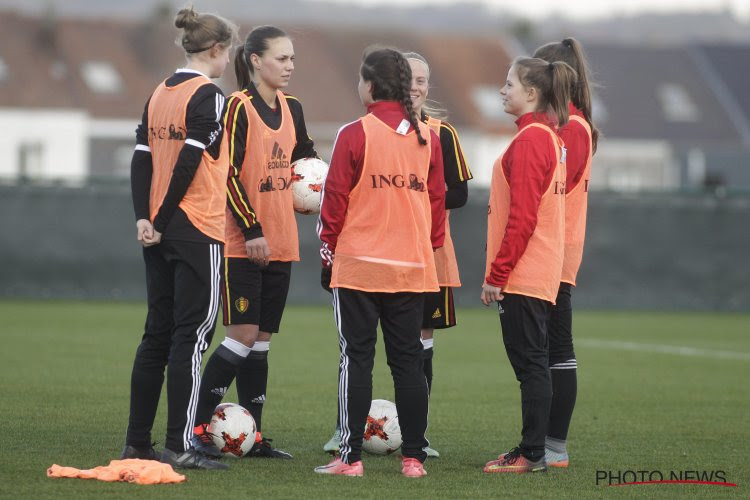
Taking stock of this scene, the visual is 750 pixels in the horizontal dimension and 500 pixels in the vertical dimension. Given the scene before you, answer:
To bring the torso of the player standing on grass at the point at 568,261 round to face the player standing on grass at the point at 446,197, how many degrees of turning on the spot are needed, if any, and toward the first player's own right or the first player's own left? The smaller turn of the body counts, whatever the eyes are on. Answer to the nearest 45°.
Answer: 0° — they already face them

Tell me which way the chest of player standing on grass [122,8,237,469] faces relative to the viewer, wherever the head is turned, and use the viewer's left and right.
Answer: facing away from the viewer and to the right of the viewer

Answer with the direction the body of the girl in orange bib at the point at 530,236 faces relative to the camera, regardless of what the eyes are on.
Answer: to the viewer's left

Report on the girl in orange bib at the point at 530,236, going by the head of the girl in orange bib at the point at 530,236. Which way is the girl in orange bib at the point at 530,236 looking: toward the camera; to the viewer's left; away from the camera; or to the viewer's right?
to the viewer's left

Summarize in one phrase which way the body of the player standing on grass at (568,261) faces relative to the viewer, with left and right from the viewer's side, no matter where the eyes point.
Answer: facing to the left of the viewer

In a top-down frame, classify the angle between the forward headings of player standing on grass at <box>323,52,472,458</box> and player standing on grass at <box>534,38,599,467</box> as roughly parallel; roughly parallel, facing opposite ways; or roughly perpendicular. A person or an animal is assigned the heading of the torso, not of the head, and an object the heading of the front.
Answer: roughly perpendicular

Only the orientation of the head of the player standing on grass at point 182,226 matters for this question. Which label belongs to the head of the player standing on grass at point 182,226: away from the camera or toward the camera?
away from the camera

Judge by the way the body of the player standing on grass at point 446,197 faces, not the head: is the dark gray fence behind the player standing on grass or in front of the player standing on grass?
behind

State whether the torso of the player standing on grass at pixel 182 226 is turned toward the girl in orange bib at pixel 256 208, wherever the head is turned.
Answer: yes
